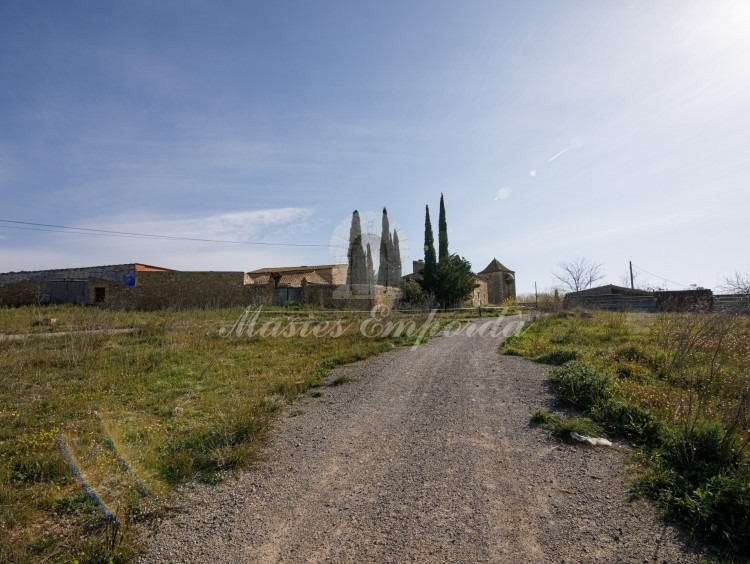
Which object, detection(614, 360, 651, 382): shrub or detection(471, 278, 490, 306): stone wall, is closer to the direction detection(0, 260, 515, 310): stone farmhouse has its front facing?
the shrub

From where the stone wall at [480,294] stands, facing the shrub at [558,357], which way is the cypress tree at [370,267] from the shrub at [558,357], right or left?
right

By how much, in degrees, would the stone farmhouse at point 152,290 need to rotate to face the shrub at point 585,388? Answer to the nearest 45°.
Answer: approximately 45° to its left

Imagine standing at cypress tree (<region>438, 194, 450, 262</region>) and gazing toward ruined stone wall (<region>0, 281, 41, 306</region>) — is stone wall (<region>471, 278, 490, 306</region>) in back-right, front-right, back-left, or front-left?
back-right

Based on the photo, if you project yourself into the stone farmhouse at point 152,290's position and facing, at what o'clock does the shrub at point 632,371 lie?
The shrub is roughly at 11 o'clock from the stone farmhouse.

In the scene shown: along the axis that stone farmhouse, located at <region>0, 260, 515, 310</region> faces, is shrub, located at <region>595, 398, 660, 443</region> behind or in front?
in front

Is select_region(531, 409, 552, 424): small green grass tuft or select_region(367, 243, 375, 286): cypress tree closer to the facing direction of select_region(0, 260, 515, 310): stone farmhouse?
the small green grass tuft

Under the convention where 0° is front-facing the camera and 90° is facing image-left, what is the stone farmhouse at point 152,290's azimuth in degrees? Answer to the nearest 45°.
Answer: approximately 0°

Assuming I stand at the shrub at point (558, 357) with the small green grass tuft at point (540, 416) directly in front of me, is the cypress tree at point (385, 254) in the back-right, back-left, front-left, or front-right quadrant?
back-right

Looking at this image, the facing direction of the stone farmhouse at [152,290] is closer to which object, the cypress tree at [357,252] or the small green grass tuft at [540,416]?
the small green grass tuft

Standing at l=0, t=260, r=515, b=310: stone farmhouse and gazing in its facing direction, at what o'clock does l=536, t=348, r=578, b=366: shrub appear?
The shrub is roughly at 11 o'clock from the stone farmhouse.

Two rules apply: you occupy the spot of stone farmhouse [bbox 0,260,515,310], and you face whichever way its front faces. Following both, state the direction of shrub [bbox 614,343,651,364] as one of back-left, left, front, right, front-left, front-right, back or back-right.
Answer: front-left

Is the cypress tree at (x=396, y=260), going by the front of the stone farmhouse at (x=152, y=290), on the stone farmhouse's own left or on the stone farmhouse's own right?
on the stone farmhouse's own left
